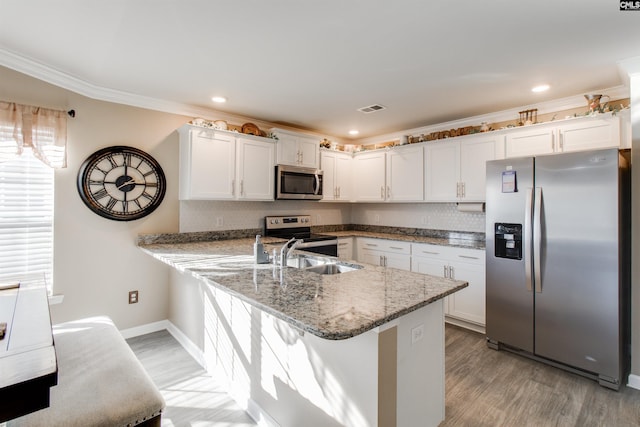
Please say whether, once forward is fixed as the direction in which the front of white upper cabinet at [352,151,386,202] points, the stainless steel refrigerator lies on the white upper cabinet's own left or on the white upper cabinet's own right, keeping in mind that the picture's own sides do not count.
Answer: on the white upper cabinet's own left

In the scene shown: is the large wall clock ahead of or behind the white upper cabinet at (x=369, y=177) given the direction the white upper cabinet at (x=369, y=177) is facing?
ahead

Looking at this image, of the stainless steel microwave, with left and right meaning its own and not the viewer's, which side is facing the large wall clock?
right

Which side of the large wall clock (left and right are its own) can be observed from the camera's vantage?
front

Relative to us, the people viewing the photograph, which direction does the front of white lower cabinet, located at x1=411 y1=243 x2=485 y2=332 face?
facing the viewer and to the left of the viewer

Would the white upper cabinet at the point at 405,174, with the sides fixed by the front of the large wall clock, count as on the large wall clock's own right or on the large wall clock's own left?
on the large wall clock's own left

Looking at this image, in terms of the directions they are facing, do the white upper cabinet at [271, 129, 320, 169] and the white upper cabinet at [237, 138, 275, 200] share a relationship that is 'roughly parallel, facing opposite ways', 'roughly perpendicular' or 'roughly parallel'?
roughly parallel

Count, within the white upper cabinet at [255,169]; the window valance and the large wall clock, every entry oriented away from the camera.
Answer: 0

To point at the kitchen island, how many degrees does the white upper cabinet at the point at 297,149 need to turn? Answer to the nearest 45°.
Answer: approximately 45° to its right
